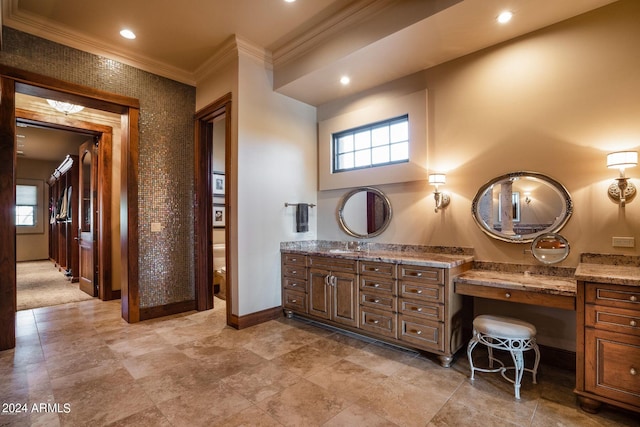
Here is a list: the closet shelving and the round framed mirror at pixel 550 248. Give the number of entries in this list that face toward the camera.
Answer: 1

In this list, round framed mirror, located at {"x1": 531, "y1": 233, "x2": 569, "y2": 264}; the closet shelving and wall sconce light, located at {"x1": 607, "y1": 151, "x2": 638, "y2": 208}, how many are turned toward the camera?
2

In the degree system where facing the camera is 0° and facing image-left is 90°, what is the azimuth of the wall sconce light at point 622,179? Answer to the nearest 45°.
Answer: approximately 0°

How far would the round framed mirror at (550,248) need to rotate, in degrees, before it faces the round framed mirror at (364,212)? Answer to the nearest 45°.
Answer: approximately 90° to its right

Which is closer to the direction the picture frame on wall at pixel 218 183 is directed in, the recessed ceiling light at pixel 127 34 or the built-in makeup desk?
the built-in makeup desk

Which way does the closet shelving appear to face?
to the viewer's left

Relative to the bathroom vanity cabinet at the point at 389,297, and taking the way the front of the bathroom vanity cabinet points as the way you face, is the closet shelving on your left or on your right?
on your right

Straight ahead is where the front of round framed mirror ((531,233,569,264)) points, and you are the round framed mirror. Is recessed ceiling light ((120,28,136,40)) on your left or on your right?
on your right

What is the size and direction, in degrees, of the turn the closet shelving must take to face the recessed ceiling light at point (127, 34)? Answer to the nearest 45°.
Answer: approximately 90° to its left
